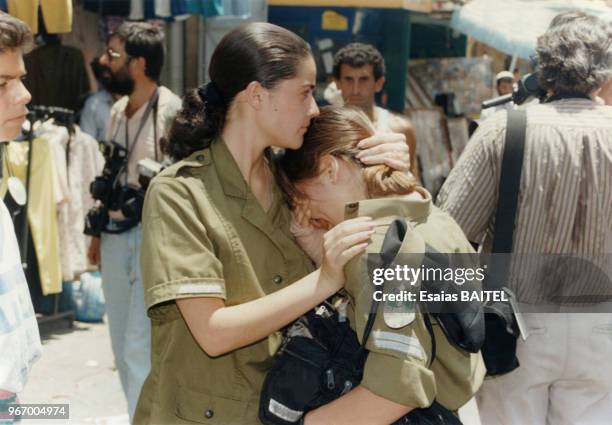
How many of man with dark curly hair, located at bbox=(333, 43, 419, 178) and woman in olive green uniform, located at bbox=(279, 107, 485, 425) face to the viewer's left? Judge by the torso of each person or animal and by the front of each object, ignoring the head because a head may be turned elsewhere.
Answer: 1

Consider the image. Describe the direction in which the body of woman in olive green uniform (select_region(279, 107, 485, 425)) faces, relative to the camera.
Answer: to the viewer's left

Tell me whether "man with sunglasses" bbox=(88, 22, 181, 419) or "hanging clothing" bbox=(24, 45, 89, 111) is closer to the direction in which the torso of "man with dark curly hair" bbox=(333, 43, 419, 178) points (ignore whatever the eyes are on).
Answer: the man with sunglasses

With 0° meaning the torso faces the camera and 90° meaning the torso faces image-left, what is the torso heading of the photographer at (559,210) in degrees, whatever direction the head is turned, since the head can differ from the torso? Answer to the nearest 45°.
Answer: approximately 180°

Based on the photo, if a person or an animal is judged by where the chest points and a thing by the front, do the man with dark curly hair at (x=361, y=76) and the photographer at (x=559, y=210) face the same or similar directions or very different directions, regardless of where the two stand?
very different directions

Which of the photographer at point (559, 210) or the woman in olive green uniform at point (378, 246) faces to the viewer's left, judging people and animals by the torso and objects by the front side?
the woman in olive green uniform

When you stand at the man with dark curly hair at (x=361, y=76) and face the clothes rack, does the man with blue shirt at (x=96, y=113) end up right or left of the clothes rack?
right

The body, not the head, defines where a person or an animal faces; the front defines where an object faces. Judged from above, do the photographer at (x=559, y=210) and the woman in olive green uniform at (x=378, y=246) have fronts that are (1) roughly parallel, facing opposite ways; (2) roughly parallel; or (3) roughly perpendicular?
roughly perpendicular

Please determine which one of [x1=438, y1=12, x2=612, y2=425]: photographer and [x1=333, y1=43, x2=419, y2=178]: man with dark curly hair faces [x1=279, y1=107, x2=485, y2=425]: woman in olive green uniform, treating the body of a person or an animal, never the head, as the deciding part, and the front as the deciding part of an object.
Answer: the man with dark curly hair

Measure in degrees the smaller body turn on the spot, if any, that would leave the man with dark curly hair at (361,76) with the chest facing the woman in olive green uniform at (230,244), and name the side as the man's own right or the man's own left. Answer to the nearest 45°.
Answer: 0° — they already face them

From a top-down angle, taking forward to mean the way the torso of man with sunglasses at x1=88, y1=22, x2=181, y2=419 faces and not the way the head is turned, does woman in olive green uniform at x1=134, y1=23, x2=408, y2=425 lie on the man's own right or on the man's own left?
on the man's own left

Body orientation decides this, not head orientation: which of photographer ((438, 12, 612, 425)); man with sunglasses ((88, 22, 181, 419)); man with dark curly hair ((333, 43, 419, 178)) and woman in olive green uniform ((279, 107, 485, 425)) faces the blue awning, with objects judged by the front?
the photographer
